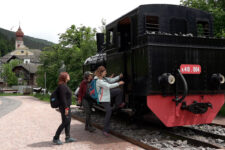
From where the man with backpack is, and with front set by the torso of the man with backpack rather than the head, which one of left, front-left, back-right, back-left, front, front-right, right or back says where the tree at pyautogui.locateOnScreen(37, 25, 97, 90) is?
left

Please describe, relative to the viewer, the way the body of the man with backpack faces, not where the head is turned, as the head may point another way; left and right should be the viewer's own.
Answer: facing to the right of the viewer
